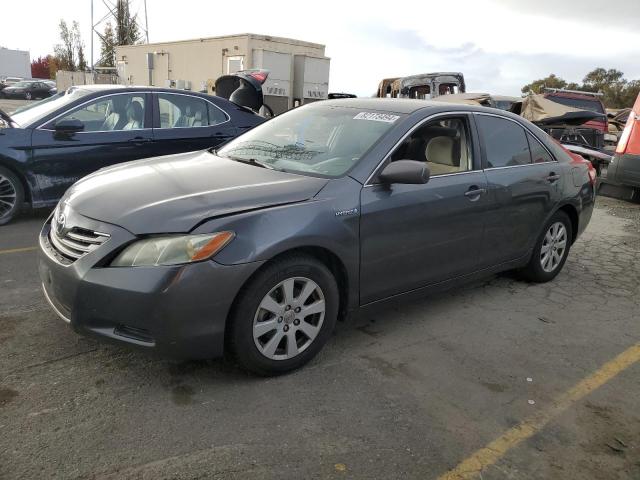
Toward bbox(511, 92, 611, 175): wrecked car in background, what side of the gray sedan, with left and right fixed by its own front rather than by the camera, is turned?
back

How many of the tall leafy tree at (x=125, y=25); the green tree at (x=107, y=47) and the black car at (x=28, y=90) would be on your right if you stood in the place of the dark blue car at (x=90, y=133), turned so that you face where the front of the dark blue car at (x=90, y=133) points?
3

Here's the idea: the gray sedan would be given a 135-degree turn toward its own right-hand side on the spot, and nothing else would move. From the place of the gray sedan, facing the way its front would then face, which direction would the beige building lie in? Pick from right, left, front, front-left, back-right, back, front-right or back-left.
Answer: front

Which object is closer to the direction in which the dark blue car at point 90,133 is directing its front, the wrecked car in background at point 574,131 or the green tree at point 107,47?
the green tree

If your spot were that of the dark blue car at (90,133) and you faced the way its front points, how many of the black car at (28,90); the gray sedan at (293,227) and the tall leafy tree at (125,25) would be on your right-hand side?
2

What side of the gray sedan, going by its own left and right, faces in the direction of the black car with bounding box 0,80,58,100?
right

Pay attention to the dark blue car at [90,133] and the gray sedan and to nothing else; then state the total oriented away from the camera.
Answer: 0

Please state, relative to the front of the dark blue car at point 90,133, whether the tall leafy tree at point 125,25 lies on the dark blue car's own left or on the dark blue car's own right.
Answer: on the dark blue car's own right

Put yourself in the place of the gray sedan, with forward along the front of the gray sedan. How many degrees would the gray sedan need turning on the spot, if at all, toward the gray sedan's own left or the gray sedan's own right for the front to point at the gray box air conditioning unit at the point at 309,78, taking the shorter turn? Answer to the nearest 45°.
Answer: approximately 135° to the gray sedan's own right

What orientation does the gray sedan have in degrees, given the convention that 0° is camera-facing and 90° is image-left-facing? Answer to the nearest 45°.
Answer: approximately 45°

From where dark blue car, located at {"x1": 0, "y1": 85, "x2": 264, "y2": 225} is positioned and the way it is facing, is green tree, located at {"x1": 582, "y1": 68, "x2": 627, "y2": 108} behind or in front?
behind

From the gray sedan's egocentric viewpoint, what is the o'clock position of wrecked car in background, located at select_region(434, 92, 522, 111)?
The wrecked car in background is roughly at 5 o'clock from the gray sedan.

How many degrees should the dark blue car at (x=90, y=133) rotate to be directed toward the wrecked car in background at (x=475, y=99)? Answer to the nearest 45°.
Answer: approximately 135° to its right

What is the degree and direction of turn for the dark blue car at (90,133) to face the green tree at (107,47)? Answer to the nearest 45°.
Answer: approximately 90° to its right

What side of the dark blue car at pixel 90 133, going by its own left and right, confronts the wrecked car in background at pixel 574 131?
back

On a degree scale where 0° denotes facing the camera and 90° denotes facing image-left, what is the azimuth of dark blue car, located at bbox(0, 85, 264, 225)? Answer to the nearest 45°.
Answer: approximately 90°
